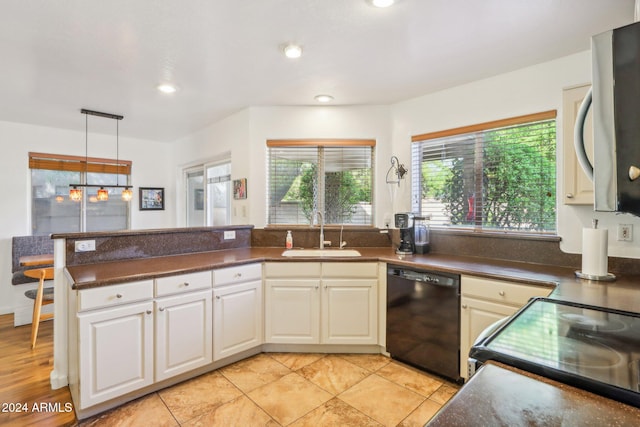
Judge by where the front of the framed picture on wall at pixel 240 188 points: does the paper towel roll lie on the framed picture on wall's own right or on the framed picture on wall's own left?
on the framed picture on wall's own left

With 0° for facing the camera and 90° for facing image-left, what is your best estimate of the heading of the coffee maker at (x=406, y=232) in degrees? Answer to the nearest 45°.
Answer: approximately 45°

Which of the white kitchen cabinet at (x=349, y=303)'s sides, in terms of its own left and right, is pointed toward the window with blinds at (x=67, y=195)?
right

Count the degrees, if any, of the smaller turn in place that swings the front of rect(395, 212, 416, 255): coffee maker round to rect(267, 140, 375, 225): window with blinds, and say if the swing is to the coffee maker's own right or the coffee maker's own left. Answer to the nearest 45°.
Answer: approximately 45° to the coffee maker's own right

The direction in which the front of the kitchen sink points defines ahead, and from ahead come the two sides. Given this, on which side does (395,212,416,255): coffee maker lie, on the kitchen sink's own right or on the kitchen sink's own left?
on the kitchen sink's own left

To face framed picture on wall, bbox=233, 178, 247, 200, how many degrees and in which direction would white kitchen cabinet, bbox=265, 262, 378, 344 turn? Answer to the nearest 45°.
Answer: approximately 135° to its right

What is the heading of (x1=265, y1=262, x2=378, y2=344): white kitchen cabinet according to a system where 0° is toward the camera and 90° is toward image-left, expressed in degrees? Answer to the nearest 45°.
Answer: approximately 0°

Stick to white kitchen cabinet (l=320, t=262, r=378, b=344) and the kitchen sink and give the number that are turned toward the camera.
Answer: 2
